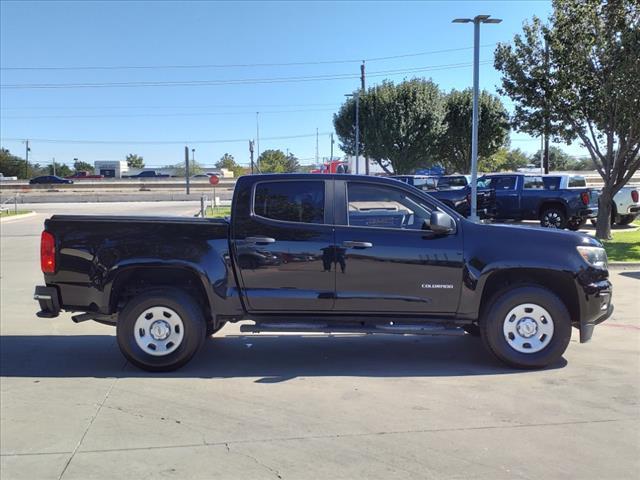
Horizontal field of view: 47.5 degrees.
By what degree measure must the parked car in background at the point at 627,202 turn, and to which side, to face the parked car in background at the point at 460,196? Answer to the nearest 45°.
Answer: approximately 45° to its left

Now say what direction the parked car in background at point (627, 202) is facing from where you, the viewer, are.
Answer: facing away from the viewer and to the left of the viewer

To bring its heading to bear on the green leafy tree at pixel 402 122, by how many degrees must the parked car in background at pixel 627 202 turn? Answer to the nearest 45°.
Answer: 0° — it already faces it

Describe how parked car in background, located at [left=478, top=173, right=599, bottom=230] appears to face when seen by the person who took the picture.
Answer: facing away from the viewer and to the left of the viewer

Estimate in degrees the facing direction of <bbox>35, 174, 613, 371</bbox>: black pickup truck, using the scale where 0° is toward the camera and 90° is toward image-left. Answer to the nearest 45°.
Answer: approximately 270°

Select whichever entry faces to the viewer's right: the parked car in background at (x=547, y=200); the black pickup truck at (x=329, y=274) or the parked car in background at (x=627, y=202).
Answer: the black pickup truck

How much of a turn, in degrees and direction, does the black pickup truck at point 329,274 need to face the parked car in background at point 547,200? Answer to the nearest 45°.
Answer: approximately 45° to its left
